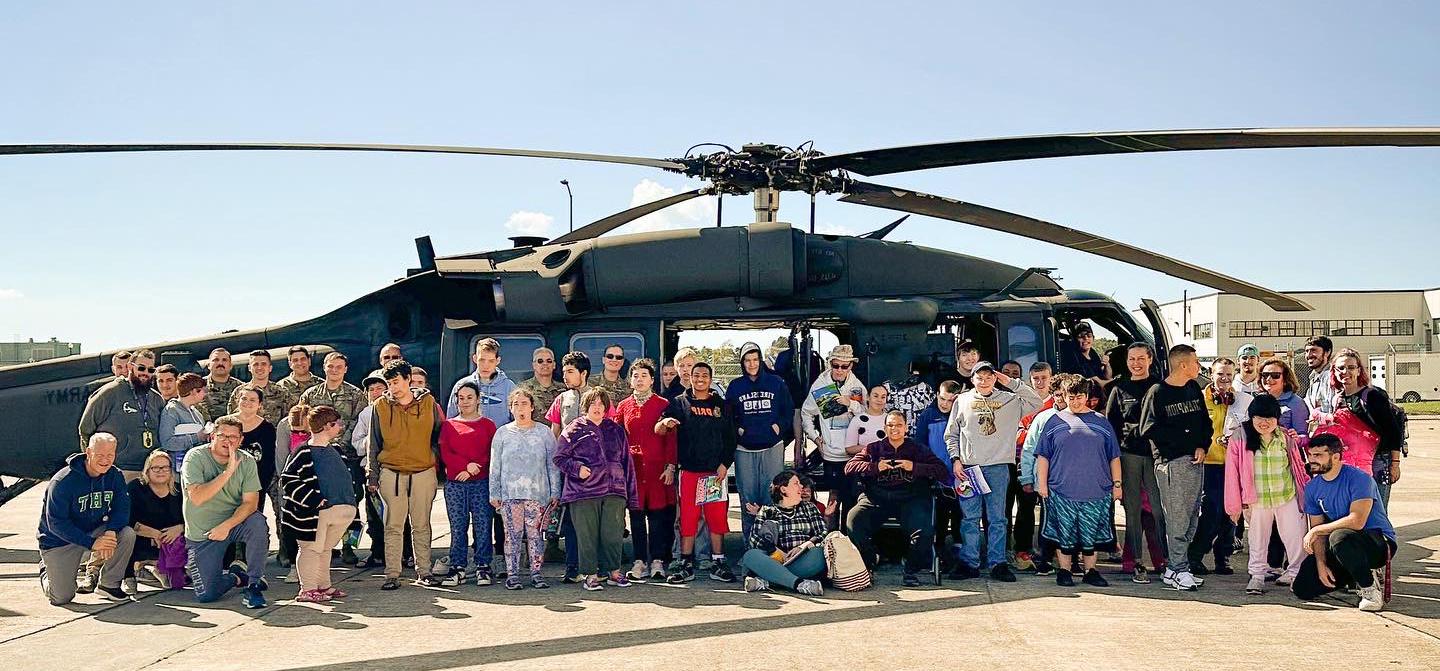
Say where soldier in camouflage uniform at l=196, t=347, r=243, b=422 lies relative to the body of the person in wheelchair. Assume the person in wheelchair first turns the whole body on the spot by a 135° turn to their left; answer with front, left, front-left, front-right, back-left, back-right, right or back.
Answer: back-left

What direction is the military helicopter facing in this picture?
to the viewer's right

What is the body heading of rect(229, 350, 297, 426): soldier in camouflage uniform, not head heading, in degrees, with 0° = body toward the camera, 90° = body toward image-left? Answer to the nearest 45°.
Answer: approximately 0°

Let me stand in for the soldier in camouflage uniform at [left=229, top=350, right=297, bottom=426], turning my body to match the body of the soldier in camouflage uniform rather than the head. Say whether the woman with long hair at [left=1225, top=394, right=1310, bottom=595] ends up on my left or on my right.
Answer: on my left

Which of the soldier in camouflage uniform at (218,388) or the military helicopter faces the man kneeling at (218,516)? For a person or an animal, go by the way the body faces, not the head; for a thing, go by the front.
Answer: the soldier in camouflage uniform

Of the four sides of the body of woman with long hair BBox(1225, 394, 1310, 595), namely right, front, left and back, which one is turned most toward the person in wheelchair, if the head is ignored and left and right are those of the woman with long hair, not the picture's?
right
